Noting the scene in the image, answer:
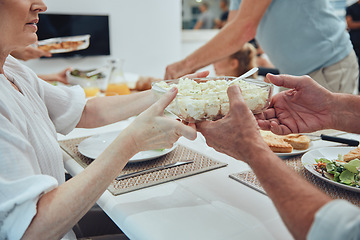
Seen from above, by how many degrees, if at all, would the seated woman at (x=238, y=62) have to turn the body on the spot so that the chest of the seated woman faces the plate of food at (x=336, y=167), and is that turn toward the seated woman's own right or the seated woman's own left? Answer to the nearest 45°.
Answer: approximately 90° to the seated woman's own left

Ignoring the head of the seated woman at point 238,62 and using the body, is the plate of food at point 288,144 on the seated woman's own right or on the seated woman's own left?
on the seated woman's own left

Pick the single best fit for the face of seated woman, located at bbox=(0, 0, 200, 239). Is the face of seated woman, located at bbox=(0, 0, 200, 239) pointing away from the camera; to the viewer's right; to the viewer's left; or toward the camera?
to the viewer's right
